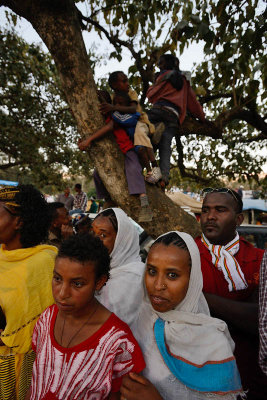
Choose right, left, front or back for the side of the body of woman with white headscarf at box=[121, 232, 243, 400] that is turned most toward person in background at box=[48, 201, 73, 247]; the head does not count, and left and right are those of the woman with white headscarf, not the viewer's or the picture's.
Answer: right

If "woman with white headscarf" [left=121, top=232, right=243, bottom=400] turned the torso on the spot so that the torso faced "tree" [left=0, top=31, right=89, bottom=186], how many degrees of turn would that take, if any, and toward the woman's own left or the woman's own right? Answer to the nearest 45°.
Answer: approximately 90° to the woman's own right

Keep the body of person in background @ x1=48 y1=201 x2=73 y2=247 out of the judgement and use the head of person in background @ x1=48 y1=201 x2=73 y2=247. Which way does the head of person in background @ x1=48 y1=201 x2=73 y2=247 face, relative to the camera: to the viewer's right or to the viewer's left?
to the viewer's right

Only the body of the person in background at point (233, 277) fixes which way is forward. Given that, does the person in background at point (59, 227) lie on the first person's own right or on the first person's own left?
on the first person's own right
